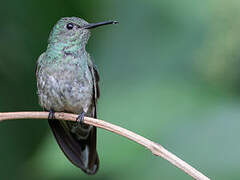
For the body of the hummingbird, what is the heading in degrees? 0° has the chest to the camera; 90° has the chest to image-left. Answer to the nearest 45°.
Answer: approximately 0°
